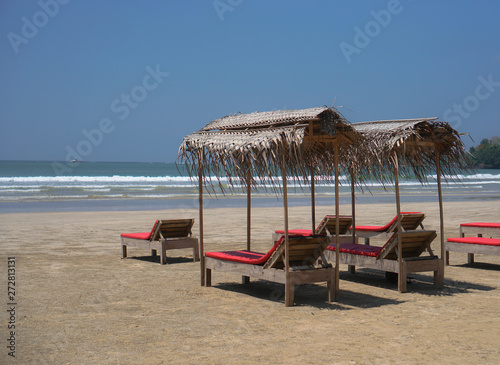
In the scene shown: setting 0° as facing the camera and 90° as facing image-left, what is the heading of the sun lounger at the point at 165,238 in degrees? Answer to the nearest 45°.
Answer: approximately 135°

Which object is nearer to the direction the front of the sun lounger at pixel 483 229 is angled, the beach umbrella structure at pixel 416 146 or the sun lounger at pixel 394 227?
the sun lounger

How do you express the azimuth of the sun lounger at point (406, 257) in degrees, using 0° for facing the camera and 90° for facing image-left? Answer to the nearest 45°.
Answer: approximately 135°

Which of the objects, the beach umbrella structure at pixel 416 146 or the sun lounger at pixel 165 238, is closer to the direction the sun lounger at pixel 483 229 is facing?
the sun lounger

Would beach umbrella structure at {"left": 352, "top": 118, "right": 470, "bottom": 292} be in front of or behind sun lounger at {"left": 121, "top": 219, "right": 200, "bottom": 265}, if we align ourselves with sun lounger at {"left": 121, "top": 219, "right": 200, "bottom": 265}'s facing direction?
behind

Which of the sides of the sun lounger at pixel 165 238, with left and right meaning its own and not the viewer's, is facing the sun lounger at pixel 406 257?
back

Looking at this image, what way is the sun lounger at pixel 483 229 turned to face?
to the viewer's left
